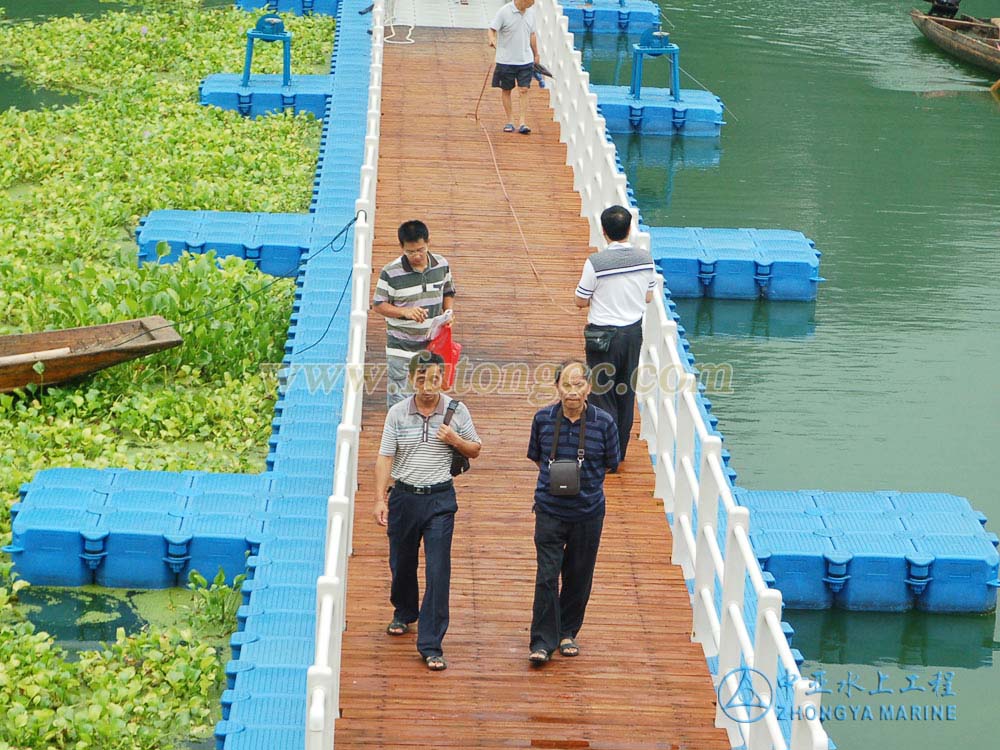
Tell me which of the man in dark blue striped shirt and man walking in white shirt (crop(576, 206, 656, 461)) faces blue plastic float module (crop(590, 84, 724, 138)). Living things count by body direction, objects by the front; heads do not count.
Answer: the man walking in white shirt

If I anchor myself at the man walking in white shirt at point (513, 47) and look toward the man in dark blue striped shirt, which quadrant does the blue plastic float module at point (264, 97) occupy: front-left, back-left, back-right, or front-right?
back-right

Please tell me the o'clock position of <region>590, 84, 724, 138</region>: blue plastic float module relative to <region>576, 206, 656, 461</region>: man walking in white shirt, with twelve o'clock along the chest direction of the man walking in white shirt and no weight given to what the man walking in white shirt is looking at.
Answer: The blue plastic float module is roughly at 12 o'clock from the man walking in white shirt.

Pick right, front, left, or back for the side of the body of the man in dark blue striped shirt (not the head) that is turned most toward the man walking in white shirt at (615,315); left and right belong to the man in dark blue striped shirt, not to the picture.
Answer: back

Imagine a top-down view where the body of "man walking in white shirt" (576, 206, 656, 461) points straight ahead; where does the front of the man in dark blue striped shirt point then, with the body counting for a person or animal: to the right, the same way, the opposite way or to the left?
the opposite way

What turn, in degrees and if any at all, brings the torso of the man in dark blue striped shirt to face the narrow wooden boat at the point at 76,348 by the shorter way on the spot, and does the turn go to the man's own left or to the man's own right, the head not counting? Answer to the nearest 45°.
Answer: approximately 135° to the man's own right

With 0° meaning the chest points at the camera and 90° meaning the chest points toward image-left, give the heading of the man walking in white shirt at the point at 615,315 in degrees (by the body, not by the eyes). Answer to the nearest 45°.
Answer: approximately 180°

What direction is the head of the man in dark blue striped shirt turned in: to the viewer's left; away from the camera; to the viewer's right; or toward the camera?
toward the camera

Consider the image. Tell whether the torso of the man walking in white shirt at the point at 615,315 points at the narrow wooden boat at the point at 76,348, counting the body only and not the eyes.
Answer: no

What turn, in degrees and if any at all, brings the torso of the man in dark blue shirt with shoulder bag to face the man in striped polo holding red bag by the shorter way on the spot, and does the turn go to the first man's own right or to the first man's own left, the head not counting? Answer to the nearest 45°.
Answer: approximately 135° to the first man's own right

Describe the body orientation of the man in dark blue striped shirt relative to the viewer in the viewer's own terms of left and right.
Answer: facing the viewer

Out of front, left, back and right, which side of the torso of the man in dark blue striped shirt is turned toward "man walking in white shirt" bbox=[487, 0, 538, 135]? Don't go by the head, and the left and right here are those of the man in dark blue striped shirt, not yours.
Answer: back

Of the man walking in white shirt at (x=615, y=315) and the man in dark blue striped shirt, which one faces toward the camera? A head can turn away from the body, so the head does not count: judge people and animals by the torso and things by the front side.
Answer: the man in dark blue striped shirt

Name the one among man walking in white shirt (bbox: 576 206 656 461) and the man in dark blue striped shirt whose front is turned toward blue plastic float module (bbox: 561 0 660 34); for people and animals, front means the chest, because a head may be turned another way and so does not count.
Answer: the man walking in white shirt

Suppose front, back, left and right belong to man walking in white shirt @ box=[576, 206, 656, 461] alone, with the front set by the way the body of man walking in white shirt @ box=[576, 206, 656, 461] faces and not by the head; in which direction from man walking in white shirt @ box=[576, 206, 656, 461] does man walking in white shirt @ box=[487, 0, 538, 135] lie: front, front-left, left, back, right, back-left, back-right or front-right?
front

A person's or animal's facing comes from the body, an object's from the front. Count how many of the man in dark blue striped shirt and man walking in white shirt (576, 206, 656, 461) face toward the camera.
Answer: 1

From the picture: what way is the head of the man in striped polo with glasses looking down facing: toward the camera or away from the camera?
toward the camera

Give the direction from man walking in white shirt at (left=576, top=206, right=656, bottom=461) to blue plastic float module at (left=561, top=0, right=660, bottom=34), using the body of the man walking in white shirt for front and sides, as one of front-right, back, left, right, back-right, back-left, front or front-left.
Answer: front

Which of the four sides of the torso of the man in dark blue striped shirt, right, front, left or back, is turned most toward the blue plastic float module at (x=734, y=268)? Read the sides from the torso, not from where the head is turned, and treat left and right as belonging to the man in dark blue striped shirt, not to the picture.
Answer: back
